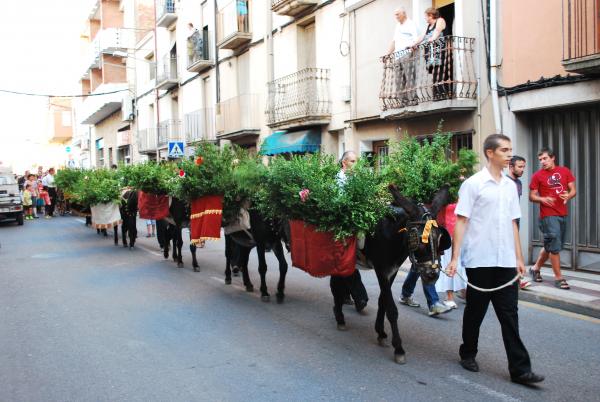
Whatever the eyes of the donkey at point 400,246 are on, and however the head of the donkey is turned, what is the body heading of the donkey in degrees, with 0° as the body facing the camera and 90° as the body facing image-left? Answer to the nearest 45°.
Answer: approximately 315°

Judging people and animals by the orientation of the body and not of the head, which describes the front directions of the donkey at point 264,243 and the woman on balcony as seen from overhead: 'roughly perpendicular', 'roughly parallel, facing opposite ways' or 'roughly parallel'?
roughly perpendicular

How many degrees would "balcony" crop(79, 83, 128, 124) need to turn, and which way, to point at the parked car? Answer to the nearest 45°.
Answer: approximately 45° to its left

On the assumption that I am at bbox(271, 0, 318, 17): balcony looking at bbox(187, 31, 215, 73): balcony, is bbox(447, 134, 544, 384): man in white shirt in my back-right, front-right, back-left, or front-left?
back-left

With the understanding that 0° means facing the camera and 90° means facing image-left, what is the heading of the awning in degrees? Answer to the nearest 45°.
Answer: approximately 45°

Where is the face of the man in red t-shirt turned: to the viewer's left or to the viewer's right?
to the viewer's left

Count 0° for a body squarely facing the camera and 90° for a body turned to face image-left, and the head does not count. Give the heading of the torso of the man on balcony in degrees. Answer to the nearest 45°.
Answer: approximately 45°

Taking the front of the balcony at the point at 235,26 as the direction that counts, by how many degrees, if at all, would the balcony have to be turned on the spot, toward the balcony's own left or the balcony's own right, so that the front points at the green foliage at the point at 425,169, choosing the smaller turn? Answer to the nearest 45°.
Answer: approximately 45° to the balcony's own left

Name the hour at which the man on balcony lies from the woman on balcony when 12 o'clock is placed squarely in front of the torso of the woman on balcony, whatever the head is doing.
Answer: The man on balcony is roughly at 3 o'clock from the woman on balcony.

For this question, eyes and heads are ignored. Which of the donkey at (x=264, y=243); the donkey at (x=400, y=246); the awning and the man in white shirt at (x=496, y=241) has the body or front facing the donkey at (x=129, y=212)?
the awning

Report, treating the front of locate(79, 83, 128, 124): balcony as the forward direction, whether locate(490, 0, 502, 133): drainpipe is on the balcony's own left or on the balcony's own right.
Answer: on the balcony's own left

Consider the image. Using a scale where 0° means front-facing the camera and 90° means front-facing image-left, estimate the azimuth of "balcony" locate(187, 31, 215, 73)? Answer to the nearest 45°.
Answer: approximately 45°

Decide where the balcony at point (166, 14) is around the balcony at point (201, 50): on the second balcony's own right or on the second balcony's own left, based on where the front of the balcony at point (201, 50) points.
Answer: on the second balcony's own right
